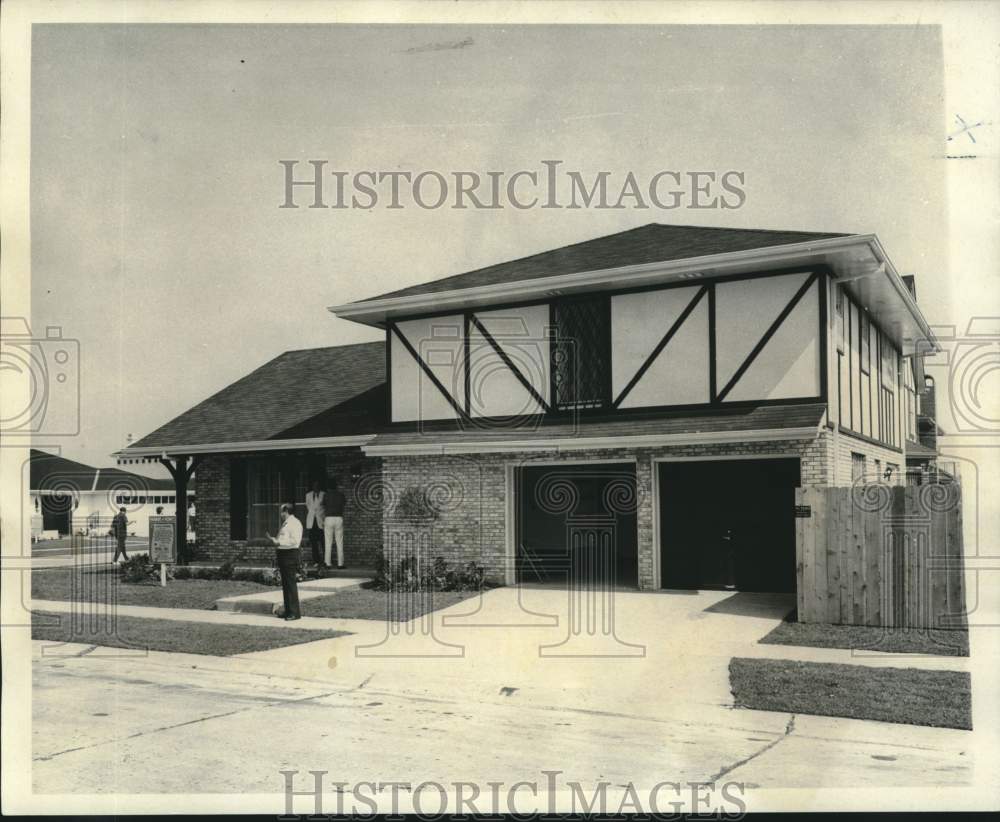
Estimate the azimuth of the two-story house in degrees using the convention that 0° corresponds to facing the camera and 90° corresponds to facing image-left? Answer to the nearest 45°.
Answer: approximately 45°

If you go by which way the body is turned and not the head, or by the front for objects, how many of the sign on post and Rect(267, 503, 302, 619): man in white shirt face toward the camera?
1

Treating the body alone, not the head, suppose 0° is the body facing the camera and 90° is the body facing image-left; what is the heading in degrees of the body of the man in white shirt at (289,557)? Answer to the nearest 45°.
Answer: approximately 90°

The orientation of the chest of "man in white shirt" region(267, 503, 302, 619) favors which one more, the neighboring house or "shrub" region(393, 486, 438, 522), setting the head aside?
the neighboring house

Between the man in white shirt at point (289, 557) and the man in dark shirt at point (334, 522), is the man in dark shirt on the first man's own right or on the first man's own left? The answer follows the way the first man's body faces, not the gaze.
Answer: on the first man's own right
